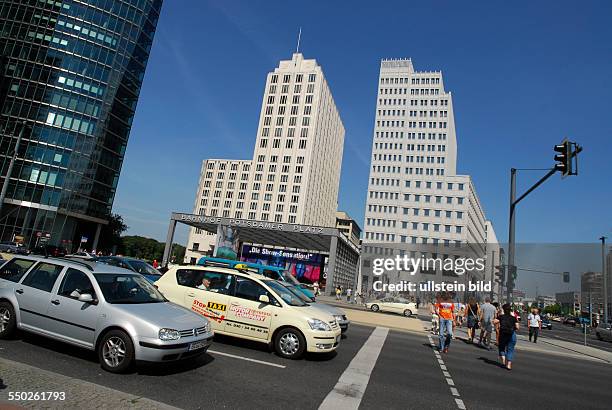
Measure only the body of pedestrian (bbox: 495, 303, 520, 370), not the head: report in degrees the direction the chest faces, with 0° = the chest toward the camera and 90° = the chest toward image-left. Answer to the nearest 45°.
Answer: approximately 180°
